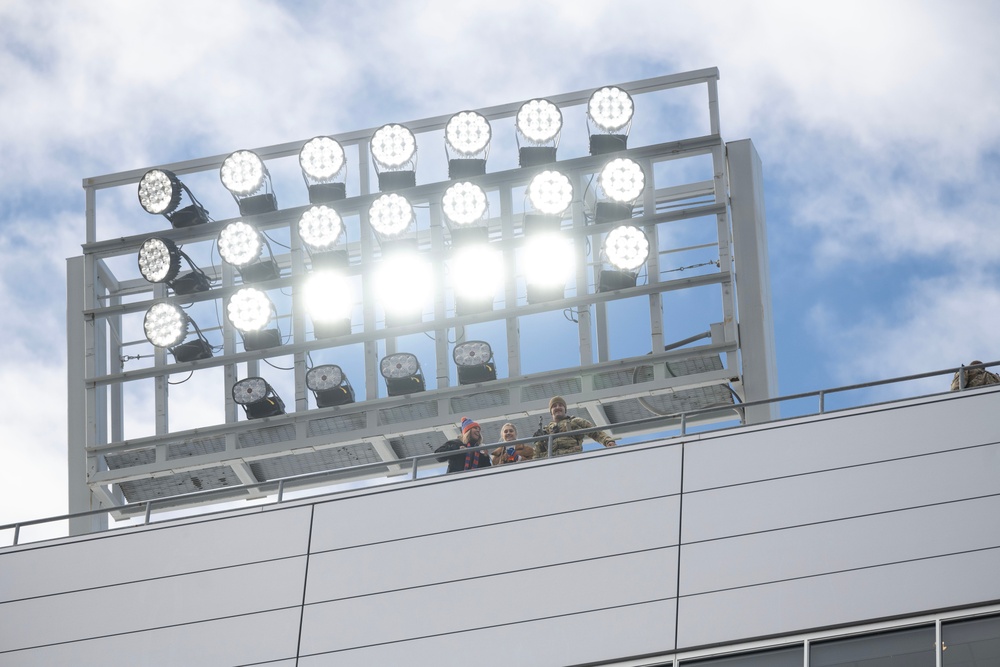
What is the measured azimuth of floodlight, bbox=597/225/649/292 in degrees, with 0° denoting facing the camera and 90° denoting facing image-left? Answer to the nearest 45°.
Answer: approximately 0°

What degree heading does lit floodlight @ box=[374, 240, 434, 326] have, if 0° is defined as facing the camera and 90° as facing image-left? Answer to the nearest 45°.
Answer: approximately 0°

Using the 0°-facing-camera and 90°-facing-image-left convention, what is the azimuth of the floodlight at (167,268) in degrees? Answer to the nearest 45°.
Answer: approximately 45°
